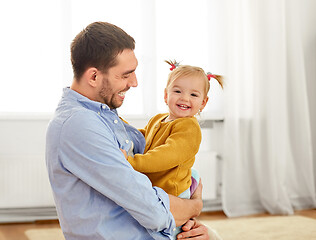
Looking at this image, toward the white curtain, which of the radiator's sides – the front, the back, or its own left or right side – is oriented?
left

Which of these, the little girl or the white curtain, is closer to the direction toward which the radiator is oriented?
the little girl

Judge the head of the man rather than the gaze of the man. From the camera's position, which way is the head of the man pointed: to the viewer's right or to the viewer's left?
to the viewer's right

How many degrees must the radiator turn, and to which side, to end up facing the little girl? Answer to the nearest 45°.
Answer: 0° — it already faces them

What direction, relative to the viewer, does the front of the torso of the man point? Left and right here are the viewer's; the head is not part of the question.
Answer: facing to the right of the viewer

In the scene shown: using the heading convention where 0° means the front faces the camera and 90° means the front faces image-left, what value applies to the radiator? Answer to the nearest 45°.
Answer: approximately 0°
